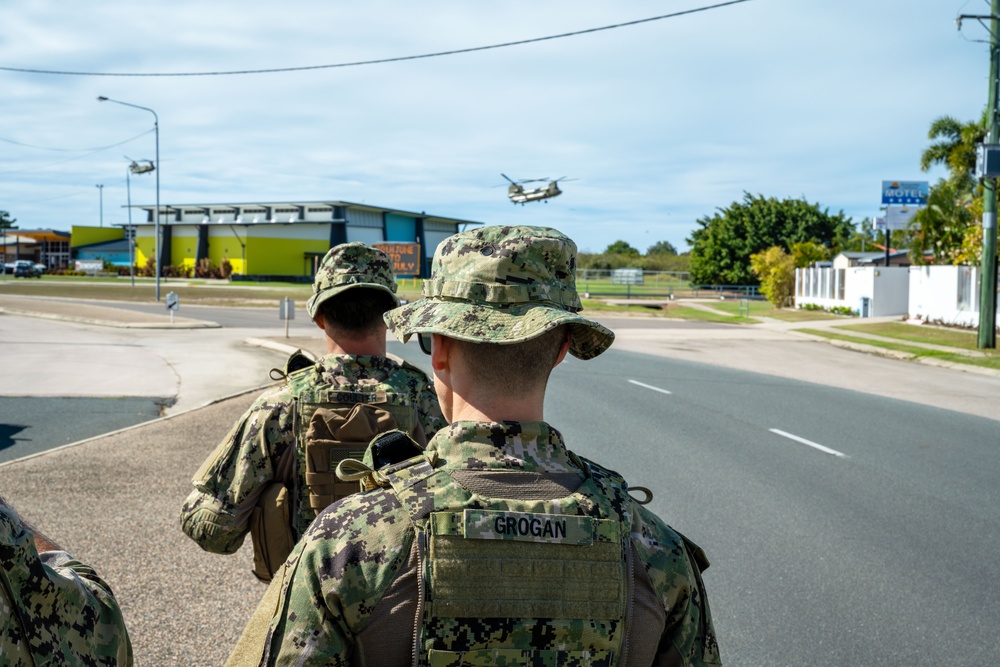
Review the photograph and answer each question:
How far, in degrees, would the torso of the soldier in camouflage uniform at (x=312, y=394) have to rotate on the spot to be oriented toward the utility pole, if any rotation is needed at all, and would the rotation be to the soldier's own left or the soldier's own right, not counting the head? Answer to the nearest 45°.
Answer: approximately 45° to the soldier's own right

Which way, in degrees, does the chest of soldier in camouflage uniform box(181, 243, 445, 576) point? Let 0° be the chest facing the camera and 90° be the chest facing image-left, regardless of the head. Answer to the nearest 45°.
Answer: approximately 180°

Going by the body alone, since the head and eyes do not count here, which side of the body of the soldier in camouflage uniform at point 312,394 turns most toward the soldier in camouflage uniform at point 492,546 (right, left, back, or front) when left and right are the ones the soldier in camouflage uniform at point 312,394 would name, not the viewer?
back

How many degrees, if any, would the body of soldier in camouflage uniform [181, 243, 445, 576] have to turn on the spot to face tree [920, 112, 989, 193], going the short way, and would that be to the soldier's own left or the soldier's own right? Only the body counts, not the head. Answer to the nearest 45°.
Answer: approximately 45° to the soldier's own right

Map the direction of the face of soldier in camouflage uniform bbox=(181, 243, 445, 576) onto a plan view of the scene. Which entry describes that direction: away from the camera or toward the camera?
away from the camera

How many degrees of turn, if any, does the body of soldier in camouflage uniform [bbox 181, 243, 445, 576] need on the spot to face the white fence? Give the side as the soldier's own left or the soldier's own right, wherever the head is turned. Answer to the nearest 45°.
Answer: approximately 45° to the soldier's own right

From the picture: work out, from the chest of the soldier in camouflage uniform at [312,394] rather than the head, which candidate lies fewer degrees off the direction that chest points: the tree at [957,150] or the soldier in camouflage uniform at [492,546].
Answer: the tree
